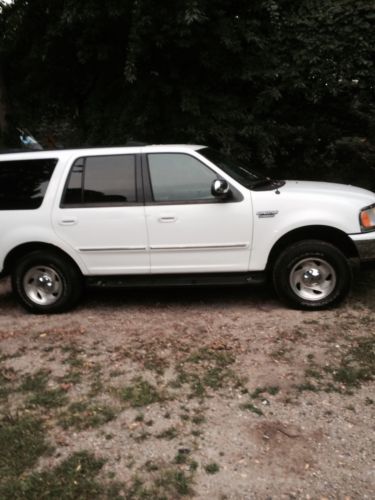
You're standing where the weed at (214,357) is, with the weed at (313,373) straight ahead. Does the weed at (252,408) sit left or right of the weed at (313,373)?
right

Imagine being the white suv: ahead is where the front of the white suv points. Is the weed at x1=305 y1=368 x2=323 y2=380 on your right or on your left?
on your right

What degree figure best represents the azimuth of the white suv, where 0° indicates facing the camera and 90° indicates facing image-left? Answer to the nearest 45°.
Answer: approximately 270°

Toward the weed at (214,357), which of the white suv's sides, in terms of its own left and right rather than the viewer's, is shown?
right

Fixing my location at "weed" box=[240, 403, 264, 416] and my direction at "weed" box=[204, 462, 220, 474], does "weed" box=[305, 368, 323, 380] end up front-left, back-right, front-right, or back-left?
back-left

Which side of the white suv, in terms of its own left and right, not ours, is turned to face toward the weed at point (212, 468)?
right

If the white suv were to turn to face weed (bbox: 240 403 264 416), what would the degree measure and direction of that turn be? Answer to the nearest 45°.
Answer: approximately 90° to its right

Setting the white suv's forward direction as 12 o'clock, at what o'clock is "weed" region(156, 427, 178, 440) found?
The weed is roughly at 3 o'clock from the white suv.
